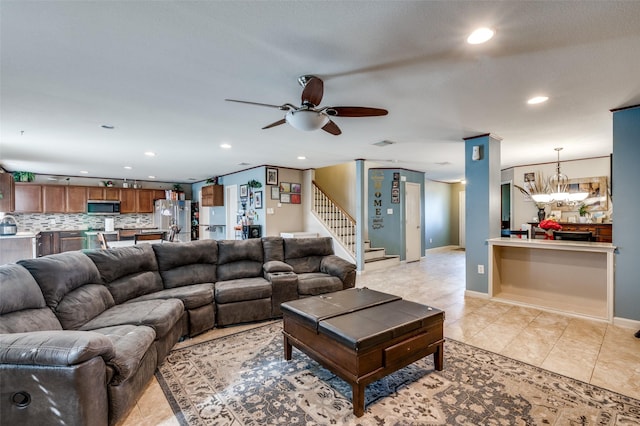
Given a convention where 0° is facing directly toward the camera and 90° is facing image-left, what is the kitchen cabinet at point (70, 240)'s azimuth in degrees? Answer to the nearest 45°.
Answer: approximately 0°

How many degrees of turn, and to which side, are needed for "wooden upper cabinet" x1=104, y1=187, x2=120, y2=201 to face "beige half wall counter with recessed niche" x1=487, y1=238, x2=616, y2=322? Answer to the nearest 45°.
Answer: approximately 45° to its left

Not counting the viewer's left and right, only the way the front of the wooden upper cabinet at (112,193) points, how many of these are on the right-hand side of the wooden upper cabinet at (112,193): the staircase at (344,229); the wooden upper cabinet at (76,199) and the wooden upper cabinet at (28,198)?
2

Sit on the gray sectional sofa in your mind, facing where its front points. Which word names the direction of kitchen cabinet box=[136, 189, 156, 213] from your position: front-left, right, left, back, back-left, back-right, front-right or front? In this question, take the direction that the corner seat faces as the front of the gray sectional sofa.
back-left

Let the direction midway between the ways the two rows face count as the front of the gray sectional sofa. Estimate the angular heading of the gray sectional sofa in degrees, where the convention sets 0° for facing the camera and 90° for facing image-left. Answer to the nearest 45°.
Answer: approximately 315°

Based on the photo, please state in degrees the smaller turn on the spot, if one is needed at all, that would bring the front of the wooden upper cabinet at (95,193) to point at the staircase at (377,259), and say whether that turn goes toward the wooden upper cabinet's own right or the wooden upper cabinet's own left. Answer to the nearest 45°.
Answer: approximately 45° to the wooden upper cabinet's own left

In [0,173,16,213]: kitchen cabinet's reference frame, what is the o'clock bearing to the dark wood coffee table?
The dark wood coffee table is roughly at 1 o'clock from the kitchen cabinet.

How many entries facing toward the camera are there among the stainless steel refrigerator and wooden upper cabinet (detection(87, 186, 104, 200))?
2

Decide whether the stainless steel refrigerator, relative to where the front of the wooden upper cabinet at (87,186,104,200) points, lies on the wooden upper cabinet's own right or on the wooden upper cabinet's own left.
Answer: on the wooden upper cabinet's own left
